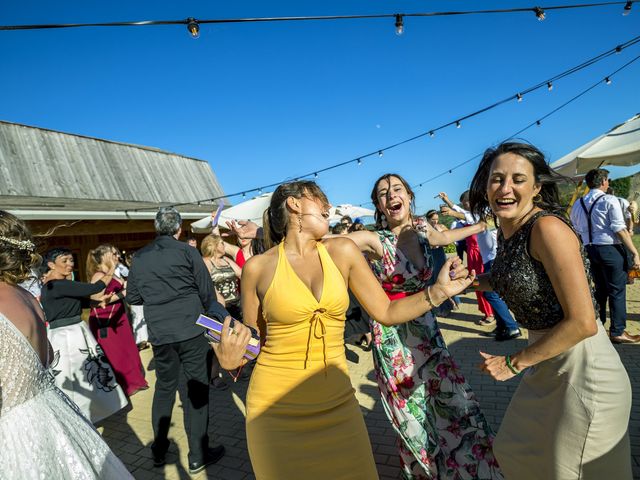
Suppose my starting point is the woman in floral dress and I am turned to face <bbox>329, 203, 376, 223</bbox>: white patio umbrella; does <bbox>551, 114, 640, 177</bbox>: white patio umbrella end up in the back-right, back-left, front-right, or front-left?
front-right

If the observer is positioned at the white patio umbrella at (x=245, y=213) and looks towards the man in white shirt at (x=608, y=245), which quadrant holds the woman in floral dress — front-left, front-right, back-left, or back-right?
front-right

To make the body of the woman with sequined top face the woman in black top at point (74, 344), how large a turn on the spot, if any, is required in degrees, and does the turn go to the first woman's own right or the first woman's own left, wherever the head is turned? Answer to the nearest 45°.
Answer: approximately 45° to the first woman's own right

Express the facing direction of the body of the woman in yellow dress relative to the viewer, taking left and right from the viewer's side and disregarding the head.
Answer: facing the viewer

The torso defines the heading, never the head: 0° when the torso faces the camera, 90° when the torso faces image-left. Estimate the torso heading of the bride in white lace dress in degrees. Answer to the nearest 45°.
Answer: approximately 135°

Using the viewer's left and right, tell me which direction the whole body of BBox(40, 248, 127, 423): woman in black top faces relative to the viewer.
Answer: facing to the right of the viewer

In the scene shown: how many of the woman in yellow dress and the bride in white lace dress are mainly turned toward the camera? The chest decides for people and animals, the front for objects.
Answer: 1

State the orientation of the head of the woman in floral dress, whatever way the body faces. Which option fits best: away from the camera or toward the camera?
toward the camera

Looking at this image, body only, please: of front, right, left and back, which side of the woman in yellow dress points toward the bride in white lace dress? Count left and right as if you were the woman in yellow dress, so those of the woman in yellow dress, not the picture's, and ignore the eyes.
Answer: right

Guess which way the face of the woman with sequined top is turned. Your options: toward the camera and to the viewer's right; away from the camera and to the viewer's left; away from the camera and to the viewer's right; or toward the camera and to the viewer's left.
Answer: toward the camera and to the viewer's left

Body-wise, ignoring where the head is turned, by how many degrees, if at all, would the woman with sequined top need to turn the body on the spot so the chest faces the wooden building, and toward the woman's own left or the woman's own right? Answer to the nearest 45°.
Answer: approximately 90° to the woman's own right

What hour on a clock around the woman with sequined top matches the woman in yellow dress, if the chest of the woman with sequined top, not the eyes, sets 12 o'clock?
The woman in yellow dress is roughly at 1 o'clock from the woman with sequined top.

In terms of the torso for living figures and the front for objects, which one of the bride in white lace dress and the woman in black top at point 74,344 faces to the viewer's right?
the woman in black top
